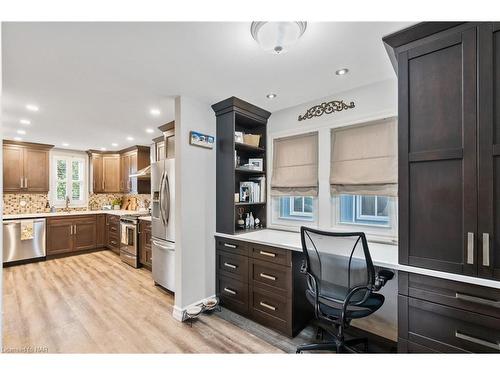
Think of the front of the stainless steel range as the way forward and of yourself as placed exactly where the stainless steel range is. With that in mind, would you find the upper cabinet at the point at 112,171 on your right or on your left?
on your right

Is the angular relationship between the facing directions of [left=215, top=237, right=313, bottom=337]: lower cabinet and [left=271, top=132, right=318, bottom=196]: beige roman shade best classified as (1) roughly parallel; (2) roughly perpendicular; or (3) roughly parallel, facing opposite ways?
roughly parallel

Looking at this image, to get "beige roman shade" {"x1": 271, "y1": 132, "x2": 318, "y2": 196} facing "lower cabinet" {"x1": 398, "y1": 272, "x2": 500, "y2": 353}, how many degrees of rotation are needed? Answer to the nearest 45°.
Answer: approximately 90° to its left

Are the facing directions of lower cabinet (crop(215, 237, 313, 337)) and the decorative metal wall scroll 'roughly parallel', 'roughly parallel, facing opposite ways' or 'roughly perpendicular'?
roughly parallel

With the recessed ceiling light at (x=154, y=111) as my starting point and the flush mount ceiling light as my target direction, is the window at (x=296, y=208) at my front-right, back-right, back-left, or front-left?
front-left

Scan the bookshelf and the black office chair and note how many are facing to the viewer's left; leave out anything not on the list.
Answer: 0

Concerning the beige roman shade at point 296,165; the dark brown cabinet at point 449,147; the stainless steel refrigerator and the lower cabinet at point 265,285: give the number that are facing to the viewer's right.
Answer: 0

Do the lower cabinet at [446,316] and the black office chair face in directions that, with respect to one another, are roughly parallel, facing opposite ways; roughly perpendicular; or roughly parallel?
roughly parallel, facing opposite ways

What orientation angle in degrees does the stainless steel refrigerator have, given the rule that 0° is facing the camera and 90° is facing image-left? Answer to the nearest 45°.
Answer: approximately 45°

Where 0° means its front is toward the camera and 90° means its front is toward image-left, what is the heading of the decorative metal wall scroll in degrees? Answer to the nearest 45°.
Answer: approximately 45°
